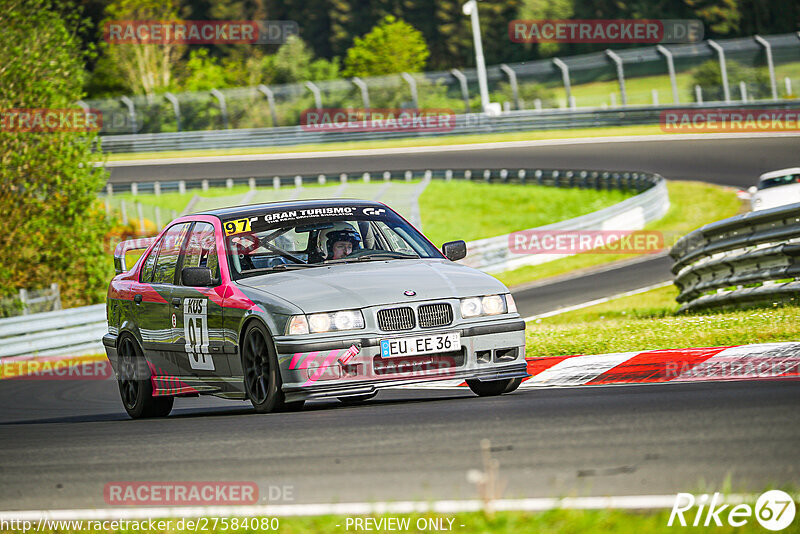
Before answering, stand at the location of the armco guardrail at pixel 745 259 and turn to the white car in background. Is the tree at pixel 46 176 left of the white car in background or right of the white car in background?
left

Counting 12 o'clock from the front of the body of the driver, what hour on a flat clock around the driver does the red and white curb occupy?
The red and white curb is roughly at 11 o'clock from the driver.

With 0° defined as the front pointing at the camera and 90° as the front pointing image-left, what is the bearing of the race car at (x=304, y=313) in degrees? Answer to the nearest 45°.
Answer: approximately 315°

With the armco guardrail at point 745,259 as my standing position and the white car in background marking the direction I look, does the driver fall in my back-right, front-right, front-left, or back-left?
back-left

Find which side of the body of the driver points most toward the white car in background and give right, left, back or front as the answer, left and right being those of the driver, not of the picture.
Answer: left

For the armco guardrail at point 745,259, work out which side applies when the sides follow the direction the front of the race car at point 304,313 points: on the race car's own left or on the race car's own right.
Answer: on the race car's own left

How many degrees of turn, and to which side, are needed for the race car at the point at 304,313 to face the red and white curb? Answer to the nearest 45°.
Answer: approximately 45° to its left

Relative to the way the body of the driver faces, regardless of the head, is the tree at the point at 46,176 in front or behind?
behind

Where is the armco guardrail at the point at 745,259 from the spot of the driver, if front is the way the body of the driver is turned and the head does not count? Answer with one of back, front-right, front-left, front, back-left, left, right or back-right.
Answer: left

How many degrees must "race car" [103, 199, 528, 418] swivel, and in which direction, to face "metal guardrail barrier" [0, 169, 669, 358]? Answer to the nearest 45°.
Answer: approximately 135° to its left
